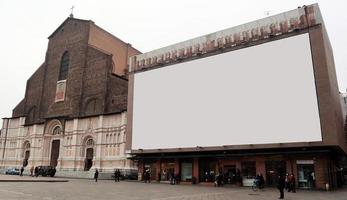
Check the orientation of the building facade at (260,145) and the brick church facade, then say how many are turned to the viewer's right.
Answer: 0

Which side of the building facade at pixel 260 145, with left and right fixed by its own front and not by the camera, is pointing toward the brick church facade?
right

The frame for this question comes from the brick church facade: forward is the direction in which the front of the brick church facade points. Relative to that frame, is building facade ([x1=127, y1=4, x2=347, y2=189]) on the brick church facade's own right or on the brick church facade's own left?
on the brick church facade's own left

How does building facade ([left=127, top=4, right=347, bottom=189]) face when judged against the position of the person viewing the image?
facing the viewer and to the left of the viewer
